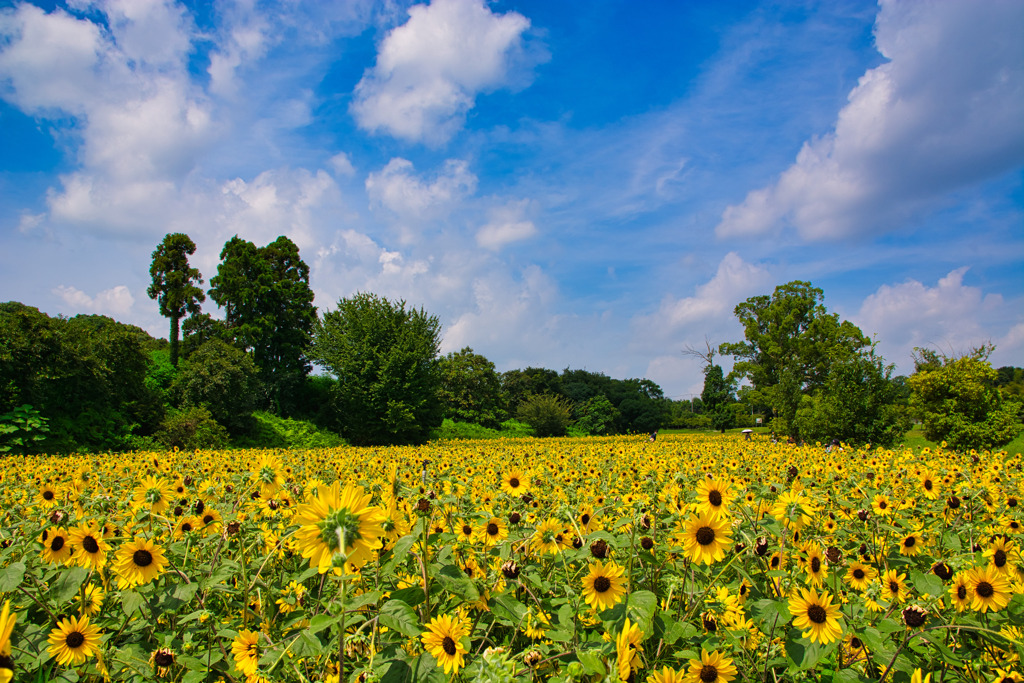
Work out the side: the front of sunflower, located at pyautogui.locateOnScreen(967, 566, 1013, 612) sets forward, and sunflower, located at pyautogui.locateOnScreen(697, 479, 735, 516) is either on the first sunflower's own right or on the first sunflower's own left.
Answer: on the first sunflower's own right

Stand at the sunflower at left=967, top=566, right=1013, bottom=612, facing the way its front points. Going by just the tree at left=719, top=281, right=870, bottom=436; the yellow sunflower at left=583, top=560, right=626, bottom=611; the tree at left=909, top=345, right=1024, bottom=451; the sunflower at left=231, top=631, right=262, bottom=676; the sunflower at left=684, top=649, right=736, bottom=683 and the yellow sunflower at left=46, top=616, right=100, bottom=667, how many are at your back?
2

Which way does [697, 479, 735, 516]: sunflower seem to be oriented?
toward the camera

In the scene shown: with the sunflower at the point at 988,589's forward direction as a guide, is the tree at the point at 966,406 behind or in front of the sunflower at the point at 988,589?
behind

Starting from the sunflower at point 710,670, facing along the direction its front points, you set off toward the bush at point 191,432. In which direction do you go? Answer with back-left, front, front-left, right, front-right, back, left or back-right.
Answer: back-right

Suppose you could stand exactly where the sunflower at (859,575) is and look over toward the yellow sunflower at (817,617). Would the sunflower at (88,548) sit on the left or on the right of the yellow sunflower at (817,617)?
right

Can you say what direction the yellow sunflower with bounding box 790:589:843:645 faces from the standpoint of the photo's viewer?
facing the viewer

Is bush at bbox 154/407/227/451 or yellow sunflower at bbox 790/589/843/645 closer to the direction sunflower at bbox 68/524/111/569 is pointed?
the yellow sunflower

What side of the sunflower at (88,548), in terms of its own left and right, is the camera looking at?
front
